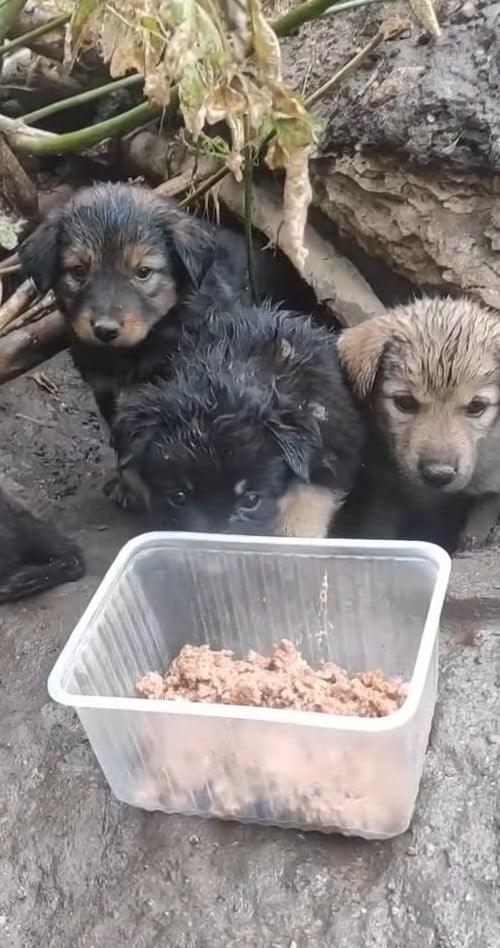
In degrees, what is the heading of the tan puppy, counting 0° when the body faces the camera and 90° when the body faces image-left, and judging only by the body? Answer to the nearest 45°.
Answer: approximately 0°

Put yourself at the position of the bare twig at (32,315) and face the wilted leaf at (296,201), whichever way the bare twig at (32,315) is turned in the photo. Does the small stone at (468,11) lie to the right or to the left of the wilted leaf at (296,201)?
left

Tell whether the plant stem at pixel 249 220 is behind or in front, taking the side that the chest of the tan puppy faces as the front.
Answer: behind

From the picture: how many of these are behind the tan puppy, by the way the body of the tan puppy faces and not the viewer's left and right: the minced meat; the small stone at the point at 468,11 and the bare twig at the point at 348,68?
2

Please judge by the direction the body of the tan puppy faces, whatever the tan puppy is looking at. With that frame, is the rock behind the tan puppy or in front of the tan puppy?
behind

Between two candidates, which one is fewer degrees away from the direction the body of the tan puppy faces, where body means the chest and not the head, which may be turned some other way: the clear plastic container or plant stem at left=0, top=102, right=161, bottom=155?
the clear plastic container

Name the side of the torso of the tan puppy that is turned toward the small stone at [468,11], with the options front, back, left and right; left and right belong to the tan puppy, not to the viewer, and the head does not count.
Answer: back

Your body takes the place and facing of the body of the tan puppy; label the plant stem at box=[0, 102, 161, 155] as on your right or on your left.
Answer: on your right

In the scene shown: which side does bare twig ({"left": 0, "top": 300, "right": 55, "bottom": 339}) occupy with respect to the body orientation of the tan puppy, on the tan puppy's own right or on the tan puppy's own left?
on the tan puppy's own right
